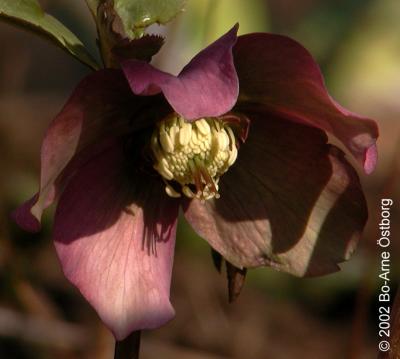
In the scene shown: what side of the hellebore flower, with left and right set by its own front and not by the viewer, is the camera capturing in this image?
front
